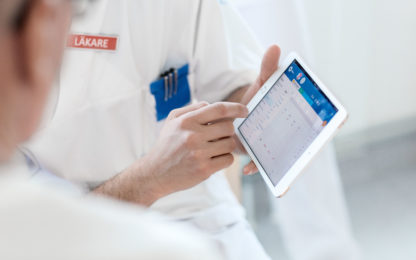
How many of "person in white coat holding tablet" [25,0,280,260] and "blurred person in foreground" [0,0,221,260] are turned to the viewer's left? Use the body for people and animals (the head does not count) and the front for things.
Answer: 0

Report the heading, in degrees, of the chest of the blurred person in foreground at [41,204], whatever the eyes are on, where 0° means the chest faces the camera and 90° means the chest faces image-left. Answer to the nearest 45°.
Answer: approximately 225°

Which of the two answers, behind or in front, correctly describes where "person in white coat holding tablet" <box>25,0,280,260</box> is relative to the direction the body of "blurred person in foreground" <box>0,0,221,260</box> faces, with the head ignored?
in front

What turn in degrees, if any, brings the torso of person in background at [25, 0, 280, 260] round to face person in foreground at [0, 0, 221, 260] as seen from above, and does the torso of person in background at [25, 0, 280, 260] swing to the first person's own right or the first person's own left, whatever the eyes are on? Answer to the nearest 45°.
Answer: approximately 45° to the first person's own right
